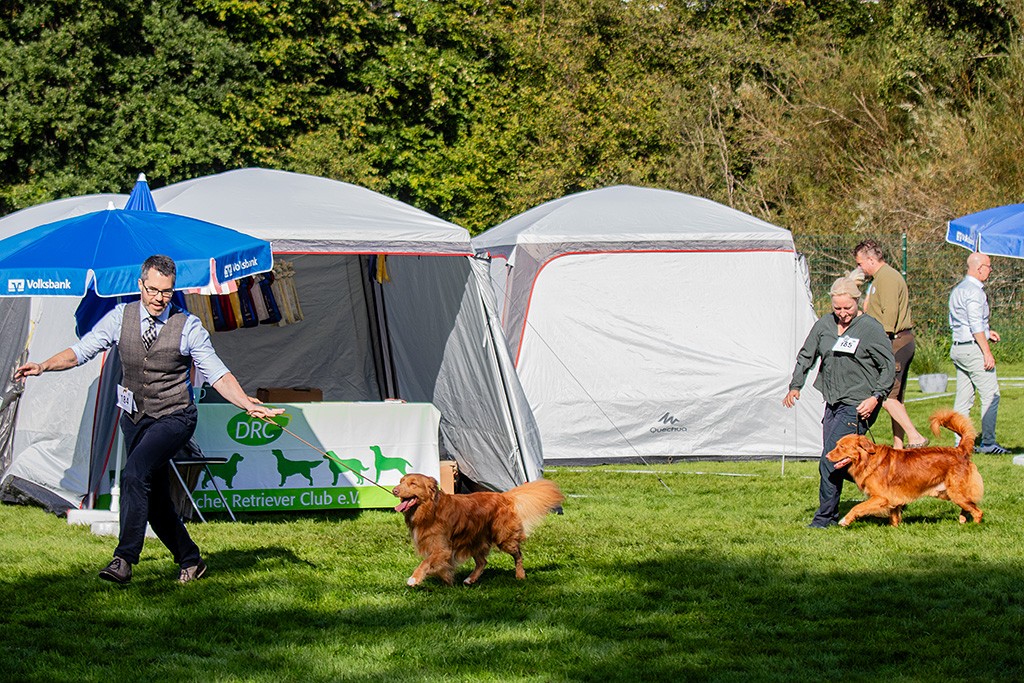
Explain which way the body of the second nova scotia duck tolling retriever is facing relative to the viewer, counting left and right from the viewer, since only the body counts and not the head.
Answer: facing to the left of the viewer

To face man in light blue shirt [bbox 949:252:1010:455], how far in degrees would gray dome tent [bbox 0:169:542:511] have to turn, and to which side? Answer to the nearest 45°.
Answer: approximately 90° to its left

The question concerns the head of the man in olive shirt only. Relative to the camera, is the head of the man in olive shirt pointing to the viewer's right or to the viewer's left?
to the viewer's left

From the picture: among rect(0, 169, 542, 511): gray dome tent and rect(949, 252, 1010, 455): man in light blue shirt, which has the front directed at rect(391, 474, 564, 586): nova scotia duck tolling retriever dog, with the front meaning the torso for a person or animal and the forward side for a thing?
the gray dome tent

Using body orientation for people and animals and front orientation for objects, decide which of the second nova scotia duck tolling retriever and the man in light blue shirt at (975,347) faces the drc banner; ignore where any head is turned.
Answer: the second nova scotia duck tolling retriever

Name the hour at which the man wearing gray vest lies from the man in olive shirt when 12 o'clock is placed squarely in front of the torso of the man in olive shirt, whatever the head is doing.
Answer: The man wearing gray vest is roughly at 10 o'clock from the man in olive shirt.

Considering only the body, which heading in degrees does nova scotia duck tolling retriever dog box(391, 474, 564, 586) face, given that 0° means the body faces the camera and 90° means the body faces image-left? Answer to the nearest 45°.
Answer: approximately 90°

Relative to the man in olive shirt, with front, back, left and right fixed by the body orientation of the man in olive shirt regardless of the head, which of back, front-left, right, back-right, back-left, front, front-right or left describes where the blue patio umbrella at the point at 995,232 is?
back

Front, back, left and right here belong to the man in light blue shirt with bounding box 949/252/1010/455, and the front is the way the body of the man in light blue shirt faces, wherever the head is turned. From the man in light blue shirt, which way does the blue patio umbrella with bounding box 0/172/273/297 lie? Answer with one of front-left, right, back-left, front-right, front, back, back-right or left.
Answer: back-right

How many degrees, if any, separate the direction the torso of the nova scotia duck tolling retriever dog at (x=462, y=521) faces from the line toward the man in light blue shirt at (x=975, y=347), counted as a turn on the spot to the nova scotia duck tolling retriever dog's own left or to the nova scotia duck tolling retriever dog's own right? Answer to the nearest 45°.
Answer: approximately 135° to the nova scotia duck tolling retriever dog's own right
